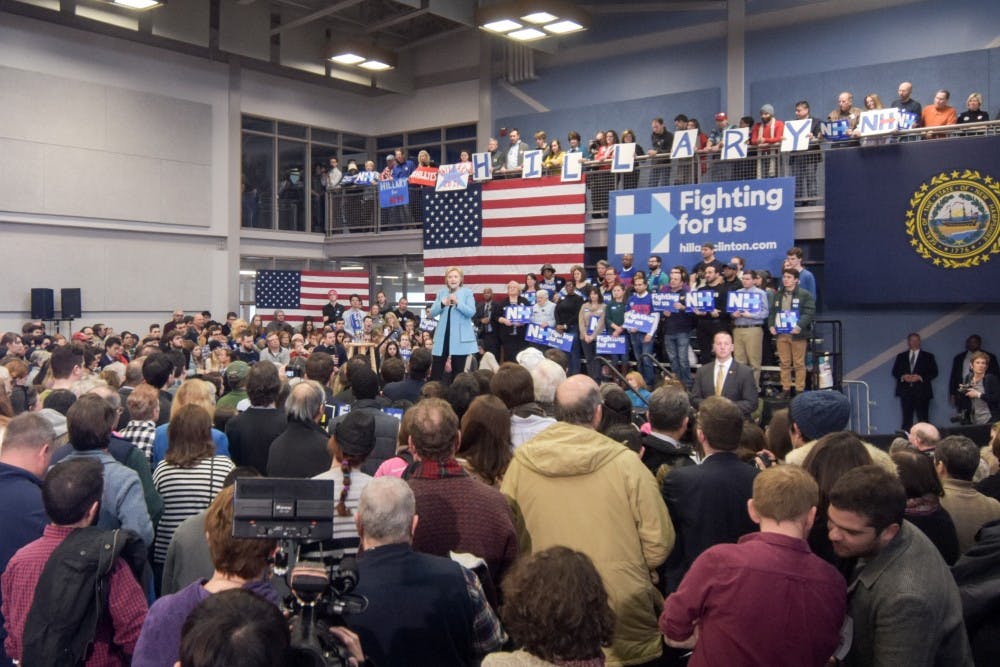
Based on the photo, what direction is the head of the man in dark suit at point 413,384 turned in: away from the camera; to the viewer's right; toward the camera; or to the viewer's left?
away from the camera

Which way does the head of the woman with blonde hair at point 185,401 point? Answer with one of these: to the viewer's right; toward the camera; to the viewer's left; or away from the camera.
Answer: away from the camera

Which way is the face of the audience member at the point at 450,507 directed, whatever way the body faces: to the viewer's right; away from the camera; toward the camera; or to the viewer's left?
away from the camera

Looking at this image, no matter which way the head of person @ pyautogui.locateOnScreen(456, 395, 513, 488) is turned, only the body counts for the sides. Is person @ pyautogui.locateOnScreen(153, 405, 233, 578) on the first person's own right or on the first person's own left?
on the first person's own left

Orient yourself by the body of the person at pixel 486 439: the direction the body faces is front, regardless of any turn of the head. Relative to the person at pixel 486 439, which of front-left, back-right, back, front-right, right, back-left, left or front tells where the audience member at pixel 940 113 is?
front-right

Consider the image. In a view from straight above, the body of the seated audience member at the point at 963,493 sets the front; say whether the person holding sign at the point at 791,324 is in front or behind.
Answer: in front

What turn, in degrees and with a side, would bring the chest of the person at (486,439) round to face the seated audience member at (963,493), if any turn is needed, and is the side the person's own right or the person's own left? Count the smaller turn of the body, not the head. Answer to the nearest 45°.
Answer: approximately 90° to the person's own right

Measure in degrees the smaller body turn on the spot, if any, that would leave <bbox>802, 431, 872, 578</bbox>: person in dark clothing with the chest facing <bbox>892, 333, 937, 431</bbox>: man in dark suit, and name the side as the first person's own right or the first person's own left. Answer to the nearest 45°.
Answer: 0° — they already face them

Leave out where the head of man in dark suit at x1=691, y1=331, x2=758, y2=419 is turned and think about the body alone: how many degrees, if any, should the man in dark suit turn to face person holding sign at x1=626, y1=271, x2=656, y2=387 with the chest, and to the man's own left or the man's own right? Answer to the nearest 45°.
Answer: approximately 180°

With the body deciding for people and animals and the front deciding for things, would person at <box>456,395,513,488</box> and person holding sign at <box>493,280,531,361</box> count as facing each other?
yes

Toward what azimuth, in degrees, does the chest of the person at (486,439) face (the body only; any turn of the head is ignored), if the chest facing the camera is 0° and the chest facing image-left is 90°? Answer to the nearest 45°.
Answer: approximately 180°

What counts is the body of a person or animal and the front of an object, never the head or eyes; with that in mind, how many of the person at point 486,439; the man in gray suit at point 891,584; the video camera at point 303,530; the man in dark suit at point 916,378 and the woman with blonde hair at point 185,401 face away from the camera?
3

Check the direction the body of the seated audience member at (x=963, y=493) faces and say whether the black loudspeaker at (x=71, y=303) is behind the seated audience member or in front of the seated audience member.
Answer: in front

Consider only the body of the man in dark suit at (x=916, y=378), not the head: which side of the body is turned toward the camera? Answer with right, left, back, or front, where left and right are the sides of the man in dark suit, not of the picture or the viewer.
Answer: front

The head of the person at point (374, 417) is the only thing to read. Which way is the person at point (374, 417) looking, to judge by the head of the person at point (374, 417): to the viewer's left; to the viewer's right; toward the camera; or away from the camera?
away from the camera

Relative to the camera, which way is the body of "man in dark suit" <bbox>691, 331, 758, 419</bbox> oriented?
toward the camera
